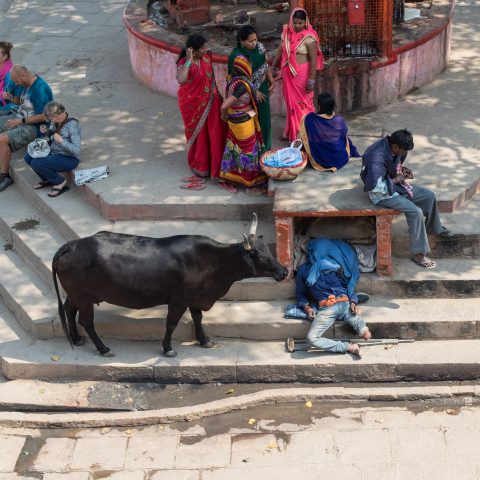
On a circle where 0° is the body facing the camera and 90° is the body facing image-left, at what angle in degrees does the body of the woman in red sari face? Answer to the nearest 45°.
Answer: approximately 315°

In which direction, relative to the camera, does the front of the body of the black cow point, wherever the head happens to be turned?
to the viewer's right

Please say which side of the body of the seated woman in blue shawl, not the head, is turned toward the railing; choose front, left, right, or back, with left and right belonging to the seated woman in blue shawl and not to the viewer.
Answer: front

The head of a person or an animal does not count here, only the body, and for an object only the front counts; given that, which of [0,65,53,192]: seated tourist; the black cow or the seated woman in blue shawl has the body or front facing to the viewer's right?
the black cow

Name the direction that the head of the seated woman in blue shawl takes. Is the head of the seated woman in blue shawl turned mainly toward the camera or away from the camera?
away from the camera

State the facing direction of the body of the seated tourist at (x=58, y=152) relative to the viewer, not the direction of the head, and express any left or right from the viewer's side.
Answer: facing the viewer and to the left of the viewer

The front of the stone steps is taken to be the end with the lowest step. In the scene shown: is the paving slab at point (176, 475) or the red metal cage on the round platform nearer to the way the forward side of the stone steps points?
the paving slab

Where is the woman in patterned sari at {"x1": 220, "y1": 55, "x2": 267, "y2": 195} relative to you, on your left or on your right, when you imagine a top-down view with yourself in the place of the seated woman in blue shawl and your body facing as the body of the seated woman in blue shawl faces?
on your left

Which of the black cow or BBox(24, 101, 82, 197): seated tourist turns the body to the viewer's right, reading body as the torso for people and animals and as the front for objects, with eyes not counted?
the black cow

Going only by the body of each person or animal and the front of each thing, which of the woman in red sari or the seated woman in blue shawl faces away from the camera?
the seated woman in blue shawl

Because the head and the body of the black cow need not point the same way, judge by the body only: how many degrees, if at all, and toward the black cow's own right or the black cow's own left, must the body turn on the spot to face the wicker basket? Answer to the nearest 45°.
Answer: approximately 45° to the black cow's own left

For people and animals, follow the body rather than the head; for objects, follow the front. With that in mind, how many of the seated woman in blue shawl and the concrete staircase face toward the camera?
1

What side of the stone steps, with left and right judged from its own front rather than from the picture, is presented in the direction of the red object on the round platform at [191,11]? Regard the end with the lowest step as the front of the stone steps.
back

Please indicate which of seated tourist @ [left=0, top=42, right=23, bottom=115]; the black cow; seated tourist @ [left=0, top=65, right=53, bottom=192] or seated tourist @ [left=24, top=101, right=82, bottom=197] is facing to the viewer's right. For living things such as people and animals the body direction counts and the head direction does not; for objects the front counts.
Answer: the black cow

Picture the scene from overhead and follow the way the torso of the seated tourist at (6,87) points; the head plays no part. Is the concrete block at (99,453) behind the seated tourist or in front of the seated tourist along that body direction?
in front
